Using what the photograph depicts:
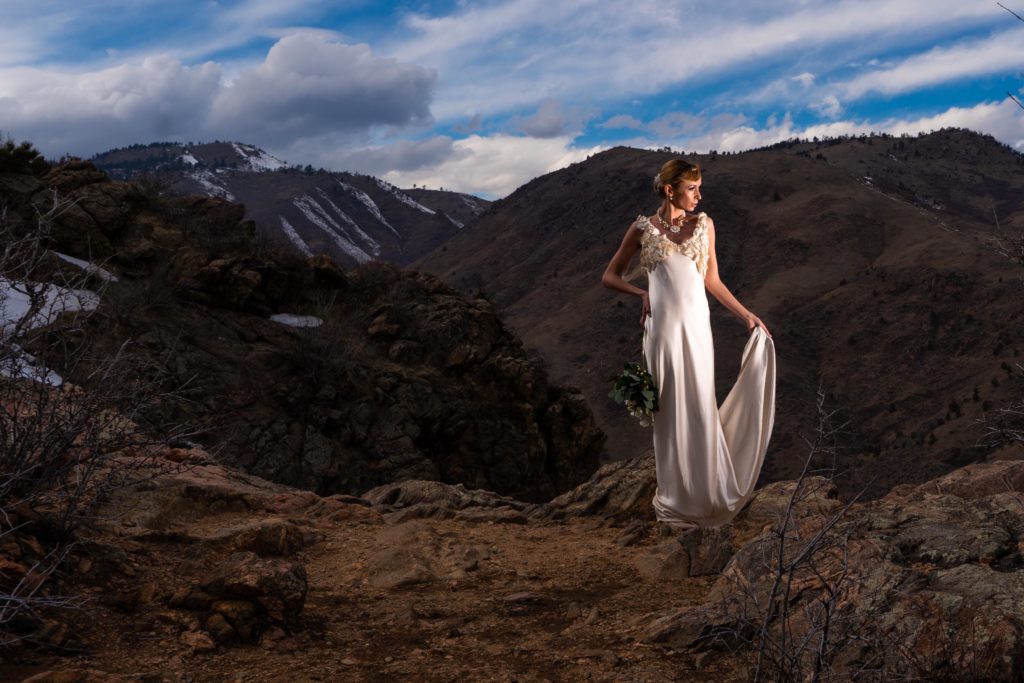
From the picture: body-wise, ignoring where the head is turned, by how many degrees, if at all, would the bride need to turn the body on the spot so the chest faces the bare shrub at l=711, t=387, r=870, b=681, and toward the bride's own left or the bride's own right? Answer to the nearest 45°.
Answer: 0° — they already face it

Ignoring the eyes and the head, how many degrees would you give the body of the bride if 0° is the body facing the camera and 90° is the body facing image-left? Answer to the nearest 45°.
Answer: approximately 0°

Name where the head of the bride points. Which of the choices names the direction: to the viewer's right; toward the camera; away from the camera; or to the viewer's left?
to the viewer's right

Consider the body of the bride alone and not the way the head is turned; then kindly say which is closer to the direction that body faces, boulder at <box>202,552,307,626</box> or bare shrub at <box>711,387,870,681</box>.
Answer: the bare shrub

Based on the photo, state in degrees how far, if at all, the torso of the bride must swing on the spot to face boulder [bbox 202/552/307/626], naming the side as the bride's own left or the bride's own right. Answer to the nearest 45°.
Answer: approximately 45° to the bride's own right
